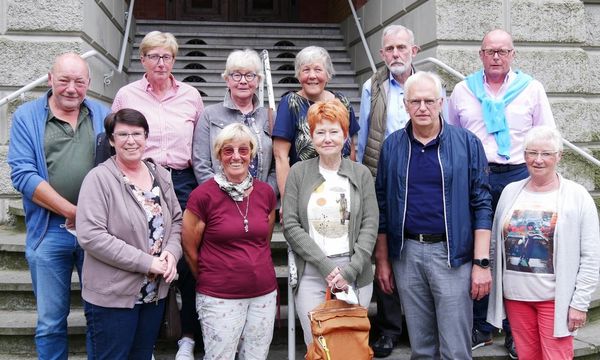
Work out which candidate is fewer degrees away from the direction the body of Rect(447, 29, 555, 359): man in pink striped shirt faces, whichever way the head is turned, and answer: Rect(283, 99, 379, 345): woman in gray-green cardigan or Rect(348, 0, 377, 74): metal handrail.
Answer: the woman in gray-green cardigan

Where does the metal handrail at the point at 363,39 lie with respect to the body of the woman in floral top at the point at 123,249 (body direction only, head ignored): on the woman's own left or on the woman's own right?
on the woman's own left

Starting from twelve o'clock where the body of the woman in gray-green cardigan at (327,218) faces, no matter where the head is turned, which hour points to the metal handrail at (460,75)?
The metal handrail is roughly at 7 o'clock from the woman in gray-green cardigan.

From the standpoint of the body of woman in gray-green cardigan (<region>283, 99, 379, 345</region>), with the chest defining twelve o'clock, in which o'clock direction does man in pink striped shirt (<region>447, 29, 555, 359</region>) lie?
The man in pink striped shirt is roughly at 8 o'clock from the woman in gray-green cardigan.

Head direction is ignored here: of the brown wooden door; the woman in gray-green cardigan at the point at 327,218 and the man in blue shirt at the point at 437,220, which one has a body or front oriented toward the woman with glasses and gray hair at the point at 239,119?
the brown wooden door

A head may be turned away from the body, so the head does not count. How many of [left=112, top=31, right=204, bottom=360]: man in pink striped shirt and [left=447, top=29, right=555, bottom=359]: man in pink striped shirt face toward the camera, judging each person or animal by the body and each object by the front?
2
